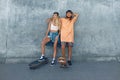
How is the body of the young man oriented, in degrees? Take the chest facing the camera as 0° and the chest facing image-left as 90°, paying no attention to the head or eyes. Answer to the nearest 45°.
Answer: approximately 0°

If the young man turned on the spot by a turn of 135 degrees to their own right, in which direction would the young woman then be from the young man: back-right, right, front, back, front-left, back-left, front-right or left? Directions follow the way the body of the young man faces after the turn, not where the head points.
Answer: front-left
